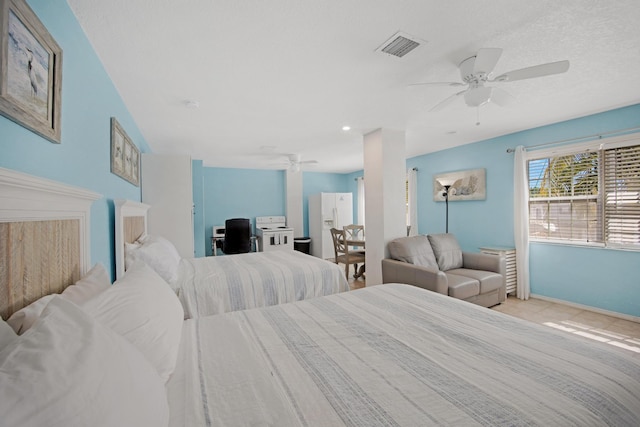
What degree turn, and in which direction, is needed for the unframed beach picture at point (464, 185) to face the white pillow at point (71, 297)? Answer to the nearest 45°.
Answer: approximately 45° to its left

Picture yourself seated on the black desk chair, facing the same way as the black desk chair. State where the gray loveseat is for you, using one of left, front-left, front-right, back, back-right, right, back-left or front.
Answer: back-right

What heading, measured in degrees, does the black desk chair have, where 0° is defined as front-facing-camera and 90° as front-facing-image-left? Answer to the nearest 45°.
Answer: approximately 180°

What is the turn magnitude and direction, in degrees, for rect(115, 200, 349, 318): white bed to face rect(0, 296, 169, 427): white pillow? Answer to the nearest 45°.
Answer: approximately 90° to its right

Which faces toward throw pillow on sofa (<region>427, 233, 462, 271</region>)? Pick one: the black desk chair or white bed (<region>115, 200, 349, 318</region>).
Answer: the white bed

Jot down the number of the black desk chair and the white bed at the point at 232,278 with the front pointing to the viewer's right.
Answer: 1

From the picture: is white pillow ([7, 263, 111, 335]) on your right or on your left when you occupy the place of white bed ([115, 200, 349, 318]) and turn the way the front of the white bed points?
on your right

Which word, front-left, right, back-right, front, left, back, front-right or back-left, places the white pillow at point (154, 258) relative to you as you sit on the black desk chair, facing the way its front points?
back

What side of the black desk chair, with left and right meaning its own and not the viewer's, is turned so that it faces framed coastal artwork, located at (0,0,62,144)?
back

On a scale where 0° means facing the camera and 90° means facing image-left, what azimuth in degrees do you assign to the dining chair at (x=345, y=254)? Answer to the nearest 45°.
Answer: approximately 225°

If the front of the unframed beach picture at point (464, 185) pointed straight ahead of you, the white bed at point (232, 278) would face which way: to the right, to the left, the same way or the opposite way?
the opposite way

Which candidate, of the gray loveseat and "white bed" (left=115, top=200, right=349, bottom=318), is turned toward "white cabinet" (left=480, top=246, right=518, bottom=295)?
the white bed

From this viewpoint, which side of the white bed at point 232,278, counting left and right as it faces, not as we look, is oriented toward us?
right
